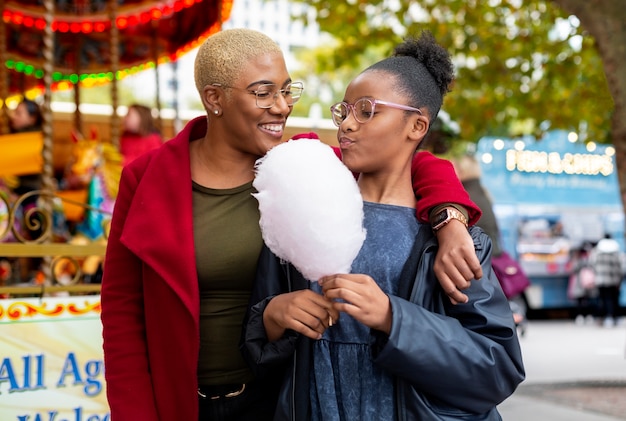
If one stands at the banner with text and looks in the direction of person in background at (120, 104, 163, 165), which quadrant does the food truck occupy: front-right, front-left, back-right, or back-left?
front-right

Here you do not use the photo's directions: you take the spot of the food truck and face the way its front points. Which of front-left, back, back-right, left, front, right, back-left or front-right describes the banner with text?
front

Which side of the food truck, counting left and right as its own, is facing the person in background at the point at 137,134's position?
front

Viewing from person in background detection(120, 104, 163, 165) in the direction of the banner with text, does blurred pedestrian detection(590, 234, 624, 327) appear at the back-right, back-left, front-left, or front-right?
back-left

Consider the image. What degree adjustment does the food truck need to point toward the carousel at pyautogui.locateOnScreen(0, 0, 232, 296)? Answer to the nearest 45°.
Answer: approximately 45° to its right
